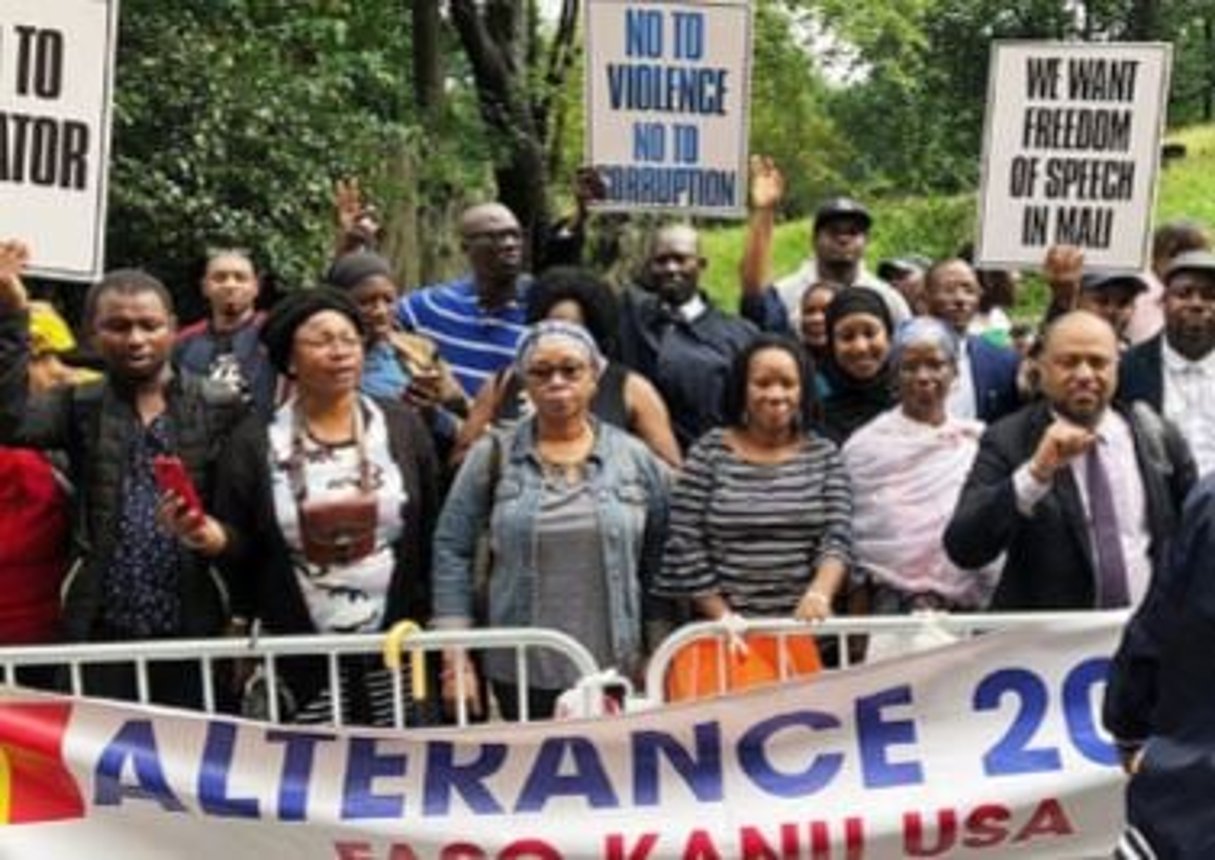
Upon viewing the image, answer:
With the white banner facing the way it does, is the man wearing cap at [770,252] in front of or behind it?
behind

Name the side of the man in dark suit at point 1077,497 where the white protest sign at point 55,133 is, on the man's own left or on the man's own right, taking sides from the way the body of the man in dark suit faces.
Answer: on the man's own right

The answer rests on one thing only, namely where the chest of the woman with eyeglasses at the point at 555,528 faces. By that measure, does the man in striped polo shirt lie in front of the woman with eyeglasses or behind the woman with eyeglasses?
behind

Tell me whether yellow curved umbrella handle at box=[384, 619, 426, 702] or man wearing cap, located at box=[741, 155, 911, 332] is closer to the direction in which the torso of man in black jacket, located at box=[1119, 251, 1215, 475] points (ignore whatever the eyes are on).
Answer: the yellow curved umbrella handle

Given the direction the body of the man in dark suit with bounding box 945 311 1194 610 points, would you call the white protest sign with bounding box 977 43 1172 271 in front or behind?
behind

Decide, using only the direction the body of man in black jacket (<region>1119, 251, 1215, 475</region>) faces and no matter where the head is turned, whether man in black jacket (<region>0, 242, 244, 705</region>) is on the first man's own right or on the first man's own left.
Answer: on the first man's own right

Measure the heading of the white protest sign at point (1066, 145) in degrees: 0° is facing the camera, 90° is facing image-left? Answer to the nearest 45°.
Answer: approximately 0°
